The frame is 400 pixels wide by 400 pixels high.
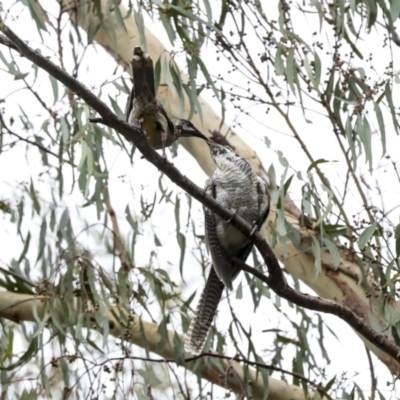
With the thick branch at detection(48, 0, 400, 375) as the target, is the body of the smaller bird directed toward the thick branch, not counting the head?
yes

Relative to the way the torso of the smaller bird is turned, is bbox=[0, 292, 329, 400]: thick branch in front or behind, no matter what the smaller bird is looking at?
in front

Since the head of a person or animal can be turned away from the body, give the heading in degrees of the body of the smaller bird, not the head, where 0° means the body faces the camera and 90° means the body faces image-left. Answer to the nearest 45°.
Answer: approximately 225°

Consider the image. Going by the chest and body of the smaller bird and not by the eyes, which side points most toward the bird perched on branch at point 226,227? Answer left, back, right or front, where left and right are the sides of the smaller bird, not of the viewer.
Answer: front
